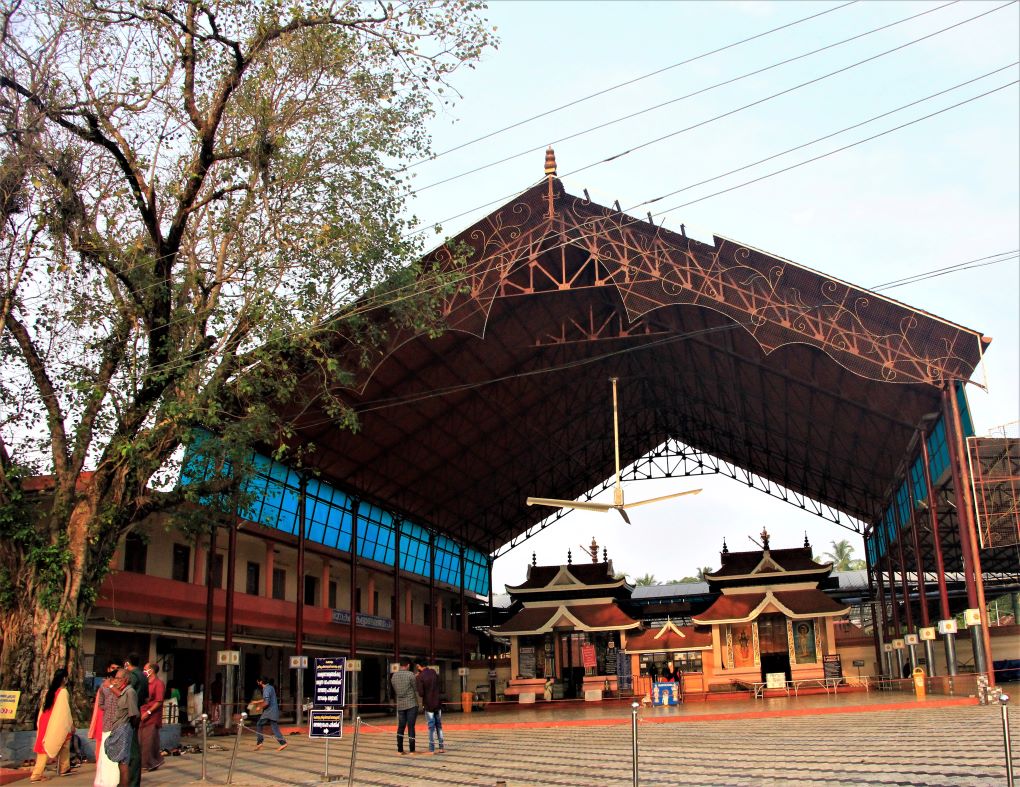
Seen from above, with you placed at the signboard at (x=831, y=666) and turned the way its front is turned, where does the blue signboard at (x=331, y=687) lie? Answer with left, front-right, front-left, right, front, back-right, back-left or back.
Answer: front

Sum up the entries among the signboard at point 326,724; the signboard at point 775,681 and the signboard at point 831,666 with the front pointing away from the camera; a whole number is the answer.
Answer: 0

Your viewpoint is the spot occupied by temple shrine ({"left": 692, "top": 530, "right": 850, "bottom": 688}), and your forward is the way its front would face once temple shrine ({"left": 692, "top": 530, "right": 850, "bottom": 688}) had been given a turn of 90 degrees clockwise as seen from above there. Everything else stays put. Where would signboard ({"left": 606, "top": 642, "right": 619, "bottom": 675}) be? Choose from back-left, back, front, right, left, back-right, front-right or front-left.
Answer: front

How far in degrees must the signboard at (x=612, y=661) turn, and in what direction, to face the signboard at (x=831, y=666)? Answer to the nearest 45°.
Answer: approximately 90° to its left

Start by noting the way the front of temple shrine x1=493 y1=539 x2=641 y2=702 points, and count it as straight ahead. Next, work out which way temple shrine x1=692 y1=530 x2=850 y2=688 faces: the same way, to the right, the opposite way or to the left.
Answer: the same way

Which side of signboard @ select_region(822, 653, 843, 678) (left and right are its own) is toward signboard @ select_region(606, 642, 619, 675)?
right

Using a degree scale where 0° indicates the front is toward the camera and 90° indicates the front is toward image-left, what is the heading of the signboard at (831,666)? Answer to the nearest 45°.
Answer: approximately 0°

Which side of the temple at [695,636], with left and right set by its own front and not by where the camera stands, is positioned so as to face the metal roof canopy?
front

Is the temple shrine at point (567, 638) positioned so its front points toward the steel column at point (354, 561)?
no

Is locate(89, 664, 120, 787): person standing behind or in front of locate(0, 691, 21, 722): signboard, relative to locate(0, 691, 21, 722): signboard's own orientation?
in front

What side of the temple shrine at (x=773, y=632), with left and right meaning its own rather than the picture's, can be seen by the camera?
front

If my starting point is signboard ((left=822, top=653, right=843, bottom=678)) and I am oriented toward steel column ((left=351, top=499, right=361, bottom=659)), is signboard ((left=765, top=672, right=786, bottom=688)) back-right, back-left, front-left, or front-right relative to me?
front-left

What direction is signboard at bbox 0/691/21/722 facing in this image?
toward the camera

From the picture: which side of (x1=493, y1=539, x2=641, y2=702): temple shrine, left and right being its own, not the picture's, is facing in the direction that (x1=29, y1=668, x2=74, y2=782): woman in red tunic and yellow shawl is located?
front

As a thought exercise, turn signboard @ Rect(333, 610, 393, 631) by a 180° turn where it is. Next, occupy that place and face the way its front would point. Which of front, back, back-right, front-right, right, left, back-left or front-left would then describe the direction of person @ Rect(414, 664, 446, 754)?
back-left
